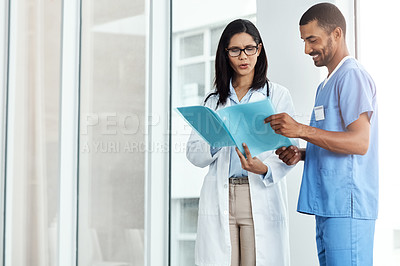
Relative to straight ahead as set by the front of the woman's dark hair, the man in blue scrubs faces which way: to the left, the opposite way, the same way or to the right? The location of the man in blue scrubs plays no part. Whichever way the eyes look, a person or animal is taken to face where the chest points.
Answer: to the right

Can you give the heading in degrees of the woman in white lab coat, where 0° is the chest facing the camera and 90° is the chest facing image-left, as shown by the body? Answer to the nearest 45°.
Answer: approximately 0°

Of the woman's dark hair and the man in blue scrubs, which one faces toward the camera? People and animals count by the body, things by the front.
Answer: the woman's dark hair

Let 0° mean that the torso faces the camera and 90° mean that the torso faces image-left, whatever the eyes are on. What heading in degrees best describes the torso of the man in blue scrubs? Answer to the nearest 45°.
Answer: approximately 90°

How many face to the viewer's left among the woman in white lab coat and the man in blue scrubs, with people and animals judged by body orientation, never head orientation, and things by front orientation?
1

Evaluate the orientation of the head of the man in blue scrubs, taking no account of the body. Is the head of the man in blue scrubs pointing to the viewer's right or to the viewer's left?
to the viewer's left

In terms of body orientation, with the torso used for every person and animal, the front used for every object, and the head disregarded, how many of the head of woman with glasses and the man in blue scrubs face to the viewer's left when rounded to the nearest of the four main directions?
1

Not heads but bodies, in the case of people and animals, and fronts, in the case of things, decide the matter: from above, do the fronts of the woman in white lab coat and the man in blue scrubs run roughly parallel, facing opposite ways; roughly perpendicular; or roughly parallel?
roughly perpendicular
